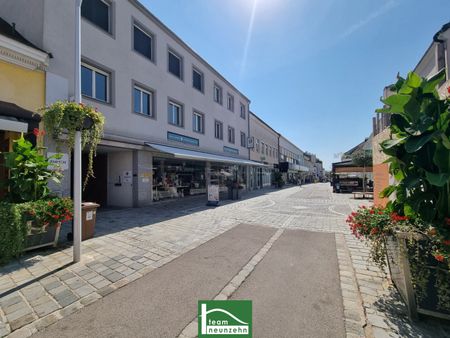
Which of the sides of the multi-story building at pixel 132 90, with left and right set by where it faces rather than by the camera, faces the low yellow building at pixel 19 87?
right

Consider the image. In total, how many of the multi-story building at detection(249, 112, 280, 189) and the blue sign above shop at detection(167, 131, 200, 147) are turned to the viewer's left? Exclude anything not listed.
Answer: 0

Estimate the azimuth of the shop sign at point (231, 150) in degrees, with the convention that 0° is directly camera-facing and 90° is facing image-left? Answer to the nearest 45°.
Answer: approximately 315°

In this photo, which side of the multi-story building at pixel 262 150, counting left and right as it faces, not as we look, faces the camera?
right

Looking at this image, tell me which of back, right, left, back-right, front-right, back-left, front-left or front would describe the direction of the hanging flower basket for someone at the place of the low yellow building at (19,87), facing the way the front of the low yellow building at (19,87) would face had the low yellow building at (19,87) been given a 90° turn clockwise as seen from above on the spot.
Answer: front-left

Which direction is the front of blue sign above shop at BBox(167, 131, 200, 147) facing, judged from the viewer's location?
facing the viewer and to the right of the viewer

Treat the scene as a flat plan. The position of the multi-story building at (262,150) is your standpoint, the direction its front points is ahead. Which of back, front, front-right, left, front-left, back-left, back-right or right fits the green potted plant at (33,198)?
right

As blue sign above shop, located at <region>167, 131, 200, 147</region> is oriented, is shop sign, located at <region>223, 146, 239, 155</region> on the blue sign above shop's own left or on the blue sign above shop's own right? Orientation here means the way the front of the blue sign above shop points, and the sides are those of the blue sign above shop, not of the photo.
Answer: on the blue sign above shop's own left

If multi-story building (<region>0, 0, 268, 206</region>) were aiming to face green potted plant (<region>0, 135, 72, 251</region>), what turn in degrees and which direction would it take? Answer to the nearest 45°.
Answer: approximately 45° to its right

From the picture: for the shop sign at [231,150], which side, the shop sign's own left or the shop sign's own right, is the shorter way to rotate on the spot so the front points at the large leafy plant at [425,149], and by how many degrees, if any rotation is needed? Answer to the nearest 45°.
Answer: approximately 45° to the shop sign's own right
